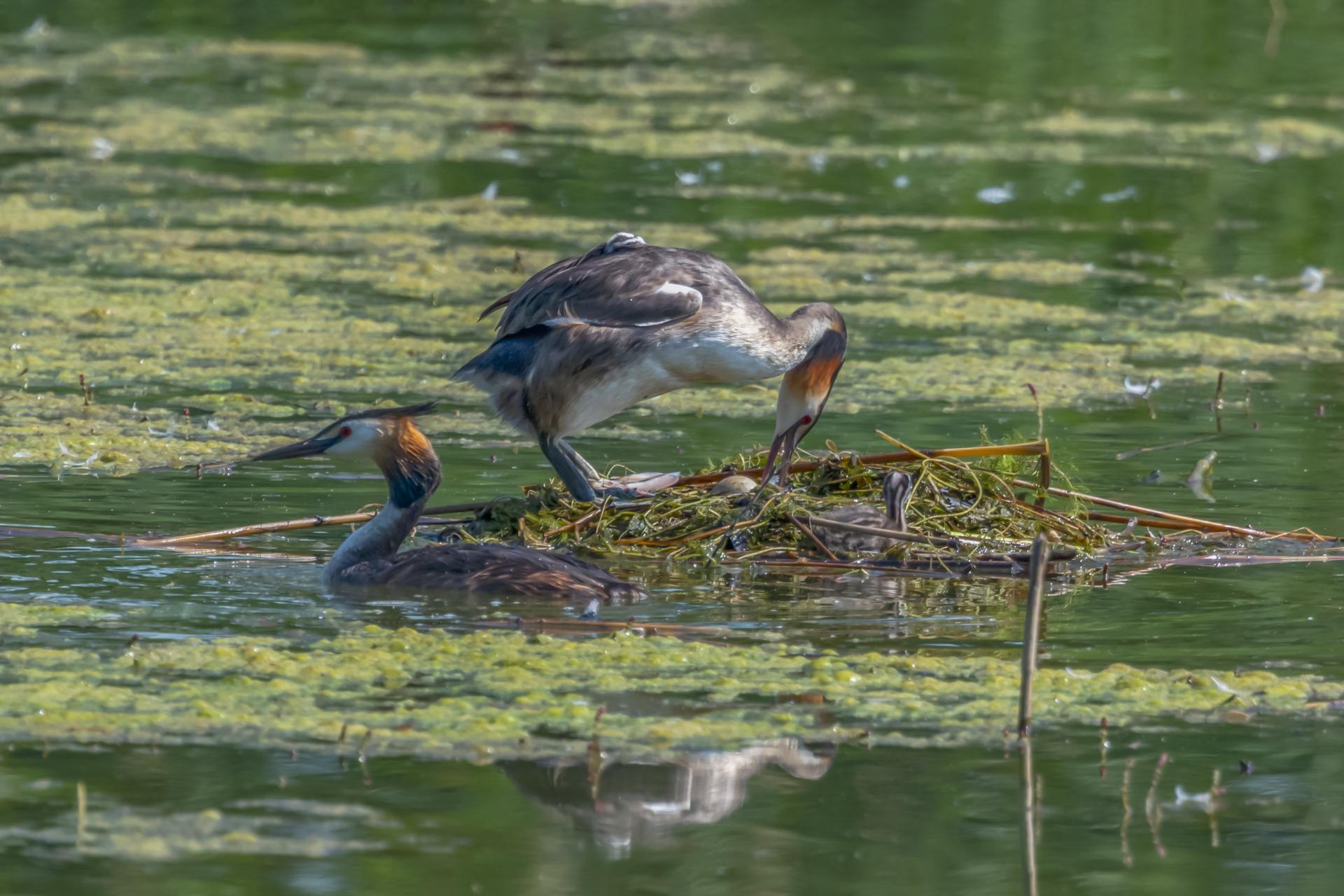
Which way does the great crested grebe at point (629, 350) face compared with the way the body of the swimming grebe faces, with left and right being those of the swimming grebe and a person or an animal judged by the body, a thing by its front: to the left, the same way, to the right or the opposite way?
the opposite way

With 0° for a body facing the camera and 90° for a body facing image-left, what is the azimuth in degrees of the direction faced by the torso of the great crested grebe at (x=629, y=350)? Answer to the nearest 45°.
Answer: approximately 270°

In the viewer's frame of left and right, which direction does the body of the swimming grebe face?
facing to the left of the viewer

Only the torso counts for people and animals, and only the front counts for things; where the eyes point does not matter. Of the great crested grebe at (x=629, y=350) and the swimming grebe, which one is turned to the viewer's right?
the great crested grebe

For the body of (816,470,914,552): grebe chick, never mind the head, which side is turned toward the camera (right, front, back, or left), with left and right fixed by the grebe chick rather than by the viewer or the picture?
right

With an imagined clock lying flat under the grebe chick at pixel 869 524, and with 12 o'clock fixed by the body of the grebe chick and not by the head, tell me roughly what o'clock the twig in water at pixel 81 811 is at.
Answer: The twig in water is roughly at 4 o'clock from the grebe chick.

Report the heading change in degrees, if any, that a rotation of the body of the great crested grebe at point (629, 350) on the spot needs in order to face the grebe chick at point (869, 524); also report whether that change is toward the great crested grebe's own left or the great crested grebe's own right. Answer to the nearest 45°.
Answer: approximately 45° to the great crested grebe's own right

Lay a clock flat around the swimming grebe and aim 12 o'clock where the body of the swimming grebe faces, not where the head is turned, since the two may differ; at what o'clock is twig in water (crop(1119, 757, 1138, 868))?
The twig in water is roughly at 8 o'clock from the swimming grebe.

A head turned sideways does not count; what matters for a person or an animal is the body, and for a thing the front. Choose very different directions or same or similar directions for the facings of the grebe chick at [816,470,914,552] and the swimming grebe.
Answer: very different directions

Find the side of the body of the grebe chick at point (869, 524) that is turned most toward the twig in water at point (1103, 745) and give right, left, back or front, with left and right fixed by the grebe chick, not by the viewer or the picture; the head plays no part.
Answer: right

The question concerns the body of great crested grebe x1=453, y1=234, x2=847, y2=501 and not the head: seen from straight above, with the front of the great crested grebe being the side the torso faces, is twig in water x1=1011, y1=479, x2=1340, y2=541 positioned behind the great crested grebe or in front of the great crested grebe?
in front
